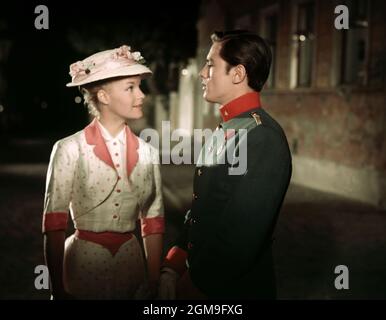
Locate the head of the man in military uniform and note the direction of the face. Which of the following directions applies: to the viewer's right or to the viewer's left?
to the viewer's left

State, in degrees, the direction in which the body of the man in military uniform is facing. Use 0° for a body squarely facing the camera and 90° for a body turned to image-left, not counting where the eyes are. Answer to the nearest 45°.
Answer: approximately 90°
